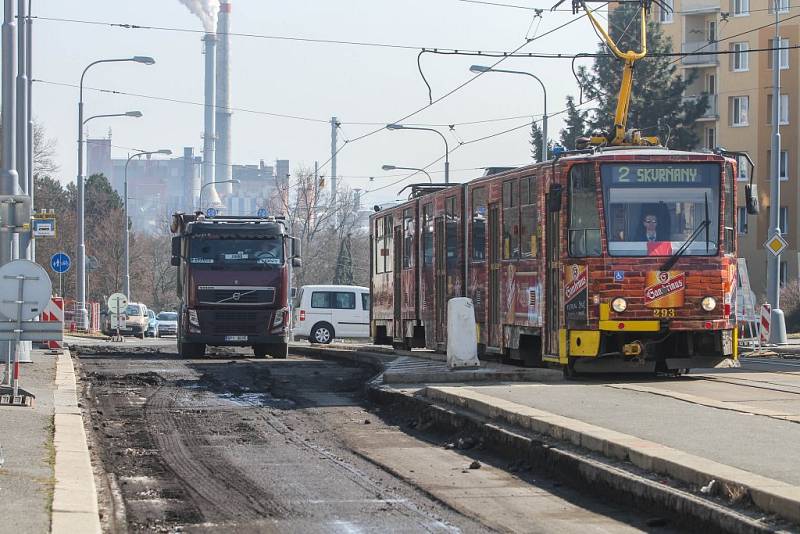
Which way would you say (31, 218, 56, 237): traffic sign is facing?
toward the camera

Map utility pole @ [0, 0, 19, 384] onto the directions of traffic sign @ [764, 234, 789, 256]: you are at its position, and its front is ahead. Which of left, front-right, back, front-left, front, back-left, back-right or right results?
front-right

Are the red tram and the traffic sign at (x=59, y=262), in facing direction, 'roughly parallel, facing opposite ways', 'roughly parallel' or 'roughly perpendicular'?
roughly parallel

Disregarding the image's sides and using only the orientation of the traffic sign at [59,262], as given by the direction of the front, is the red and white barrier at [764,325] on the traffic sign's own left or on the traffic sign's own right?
on the traffic sign's own left

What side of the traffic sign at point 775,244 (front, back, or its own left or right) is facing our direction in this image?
front

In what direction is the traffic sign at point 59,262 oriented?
toward the camera

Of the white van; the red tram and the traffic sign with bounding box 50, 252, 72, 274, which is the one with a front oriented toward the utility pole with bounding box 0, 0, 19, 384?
the traffic sign

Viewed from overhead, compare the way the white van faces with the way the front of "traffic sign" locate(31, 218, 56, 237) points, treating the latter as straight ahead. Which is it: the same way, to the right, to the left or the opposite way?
to the left

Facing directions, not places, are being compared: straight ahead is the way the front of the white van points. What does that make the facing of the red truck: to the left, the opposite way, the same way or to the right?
to the right

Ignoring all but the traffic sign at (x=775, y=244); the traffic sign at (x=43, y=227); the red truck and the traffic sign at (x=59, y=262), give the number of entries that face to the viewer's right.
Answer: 0

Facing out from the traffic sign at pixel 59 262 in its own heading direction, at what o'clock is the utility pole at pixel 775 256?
The utility pole is roughly at 10 o'clock from the traffic sign.

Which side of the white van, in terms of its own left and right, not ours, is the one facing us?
right

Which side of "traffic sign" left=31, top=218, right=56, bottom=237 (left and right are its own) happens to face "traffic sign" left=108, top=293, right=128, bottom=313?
back

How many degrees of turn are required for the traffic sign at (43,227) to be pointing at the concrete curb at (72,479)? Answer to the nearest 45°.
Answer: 0° — it already faces it
